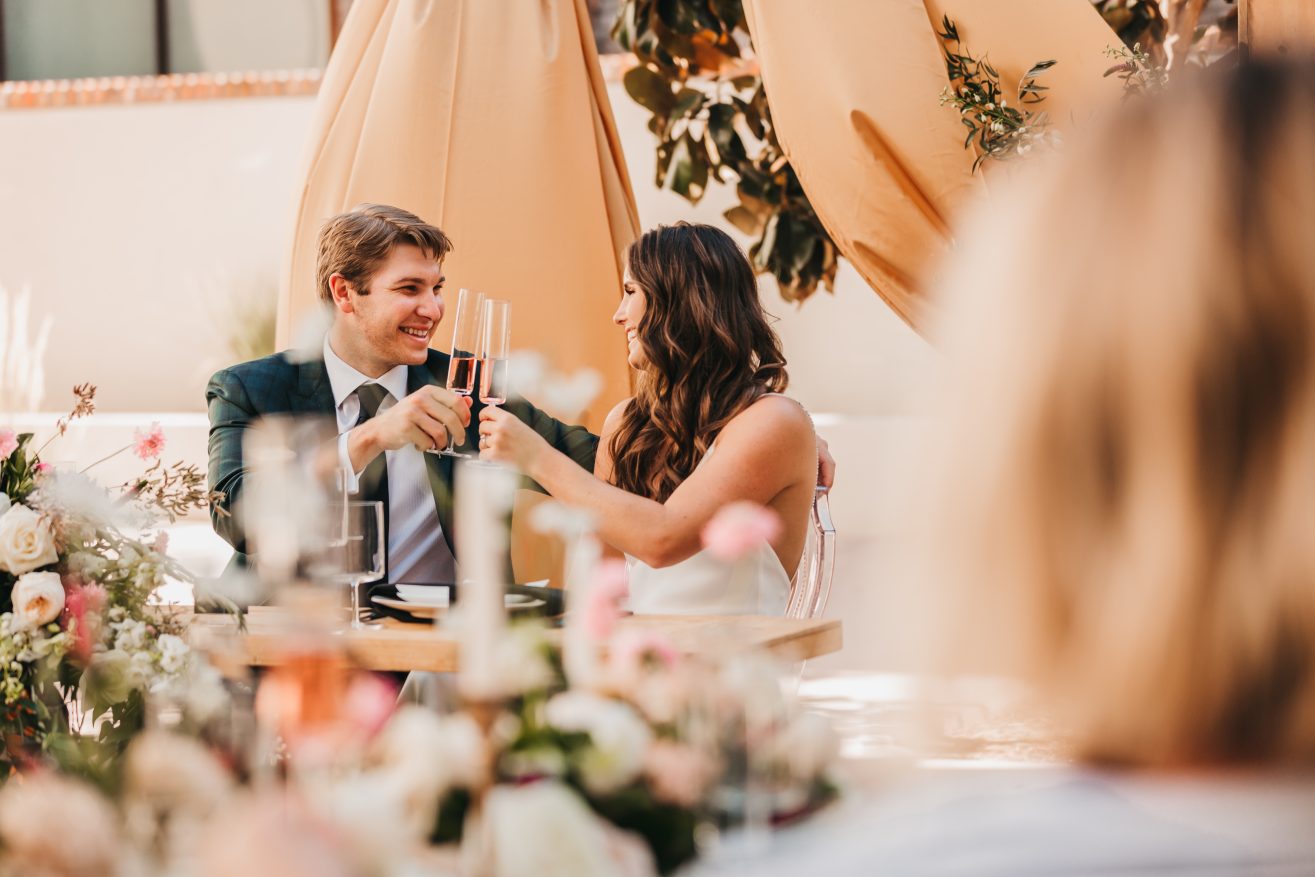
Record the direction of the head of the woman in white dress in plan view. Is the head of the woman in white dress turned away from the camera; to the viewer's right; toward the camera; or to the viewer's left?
to the viewer's left

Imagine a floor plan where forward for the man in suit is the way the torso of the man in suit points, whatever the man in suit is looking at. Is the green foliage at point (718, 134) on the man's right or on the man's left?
on the man's left

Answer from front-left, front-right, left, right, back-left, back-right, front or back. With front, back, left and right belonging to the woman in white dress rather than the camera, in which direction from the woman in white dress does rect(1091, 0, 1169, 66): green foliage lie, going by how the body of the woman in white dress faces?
back

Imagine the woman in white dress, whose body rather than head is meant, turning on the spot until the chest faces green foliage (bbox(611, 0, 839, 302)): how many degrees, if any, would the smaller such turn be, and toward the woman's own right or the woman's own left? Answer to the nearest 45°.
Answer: approximately 135° to the woman's own right

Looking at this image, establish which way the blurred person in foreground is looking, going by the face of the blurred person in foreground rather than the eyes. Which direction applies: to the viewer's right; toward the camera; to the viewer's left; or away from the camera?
away from the camera

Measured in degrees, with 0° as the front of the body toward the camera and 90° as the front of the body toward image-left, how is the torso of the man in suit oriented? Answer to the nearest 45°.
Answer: approximately 315°

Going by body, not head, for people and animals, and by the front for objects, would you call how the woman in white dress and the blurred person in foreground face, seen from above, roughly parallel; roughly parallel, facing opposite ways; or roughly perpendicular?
roughly perpendicular

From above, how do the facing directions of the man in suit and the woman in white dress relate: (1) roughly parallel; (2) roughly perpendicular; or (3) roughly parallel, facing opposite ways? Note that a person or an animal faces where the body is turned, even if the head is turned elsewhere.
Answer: roughly perpendicular
